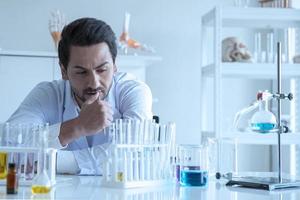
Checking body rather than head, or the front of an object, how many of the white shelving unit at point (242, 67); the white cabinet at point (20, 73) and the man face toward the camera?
3

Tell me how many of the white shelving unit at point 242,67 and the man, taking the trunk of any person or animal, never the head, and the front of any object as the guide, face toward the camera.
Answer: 2

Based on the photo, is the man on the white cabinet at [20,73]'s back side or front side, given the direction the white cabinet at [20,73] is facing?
on the front side

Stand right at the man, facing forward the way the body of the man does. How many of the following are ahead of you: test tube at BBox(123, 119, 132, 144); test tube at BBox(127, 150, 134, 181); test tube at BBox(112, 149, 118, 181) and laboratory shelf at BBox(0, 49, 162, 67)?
3

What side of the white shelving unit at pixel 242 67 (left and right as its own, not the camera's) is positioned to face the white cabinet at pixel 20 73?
right

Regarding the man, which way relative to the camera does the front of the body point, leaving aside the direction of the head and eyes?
toward the camera

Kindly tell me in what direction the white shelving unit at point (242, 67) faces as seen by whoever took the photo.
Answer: facing the viewer

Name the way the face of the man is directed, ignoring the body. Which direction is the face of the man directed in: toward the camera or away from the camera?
toward the camera

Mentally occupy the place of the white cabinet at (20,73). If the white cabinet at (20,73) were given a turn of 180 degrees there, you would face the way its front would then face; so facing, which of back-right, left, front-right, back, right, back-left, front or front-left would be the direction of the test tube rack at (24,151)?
back

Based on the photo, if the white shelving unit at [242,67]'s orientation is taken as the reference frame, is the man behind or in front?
in front

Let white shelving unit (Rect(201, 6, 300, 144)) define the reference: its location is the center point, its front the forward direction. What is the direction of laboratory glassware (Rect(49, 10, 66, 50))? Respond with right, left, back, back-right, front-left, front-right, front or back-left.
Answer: right

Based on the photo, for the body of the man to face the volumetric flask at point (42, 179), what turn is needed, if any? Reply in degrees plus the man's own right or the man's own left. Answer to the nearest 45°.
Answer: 0° — they already face it

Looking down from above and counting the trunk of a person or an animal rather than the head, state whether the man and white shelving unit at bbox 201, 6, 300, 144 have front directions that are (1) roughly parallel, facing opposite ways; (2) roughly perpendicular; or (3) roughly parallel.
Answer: roughly parallel

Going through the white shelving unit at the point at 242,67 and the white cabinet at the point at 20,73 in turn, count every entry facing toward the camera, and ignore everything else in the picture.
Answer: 2
